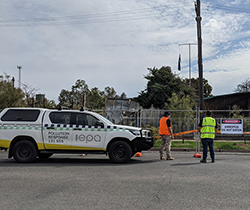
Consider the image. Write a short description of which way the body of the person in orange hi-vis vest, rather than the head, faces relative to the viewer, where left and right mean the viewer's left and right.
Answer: facing away from the viewer and to the right of the viewer

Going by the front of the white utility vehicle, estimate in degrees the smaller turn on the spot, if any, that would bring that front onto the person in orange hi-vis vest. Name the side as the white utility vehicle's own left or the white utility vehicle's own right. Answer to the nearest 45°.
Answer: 0° — it already faces them

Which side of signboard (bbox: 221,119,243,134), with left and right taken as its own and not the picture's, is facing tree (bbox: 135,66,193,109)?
back

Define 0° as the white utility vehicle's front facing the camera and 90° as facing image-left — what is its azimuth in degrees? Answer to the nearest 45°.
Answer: approximately 270°

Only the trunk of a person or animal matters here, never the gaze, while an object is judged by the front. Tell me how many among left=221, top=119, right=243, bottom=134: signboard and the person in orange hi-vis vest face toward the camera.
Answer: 1

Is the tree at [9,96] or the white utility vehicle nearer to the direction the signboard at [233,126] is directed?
the white utility vehicle
